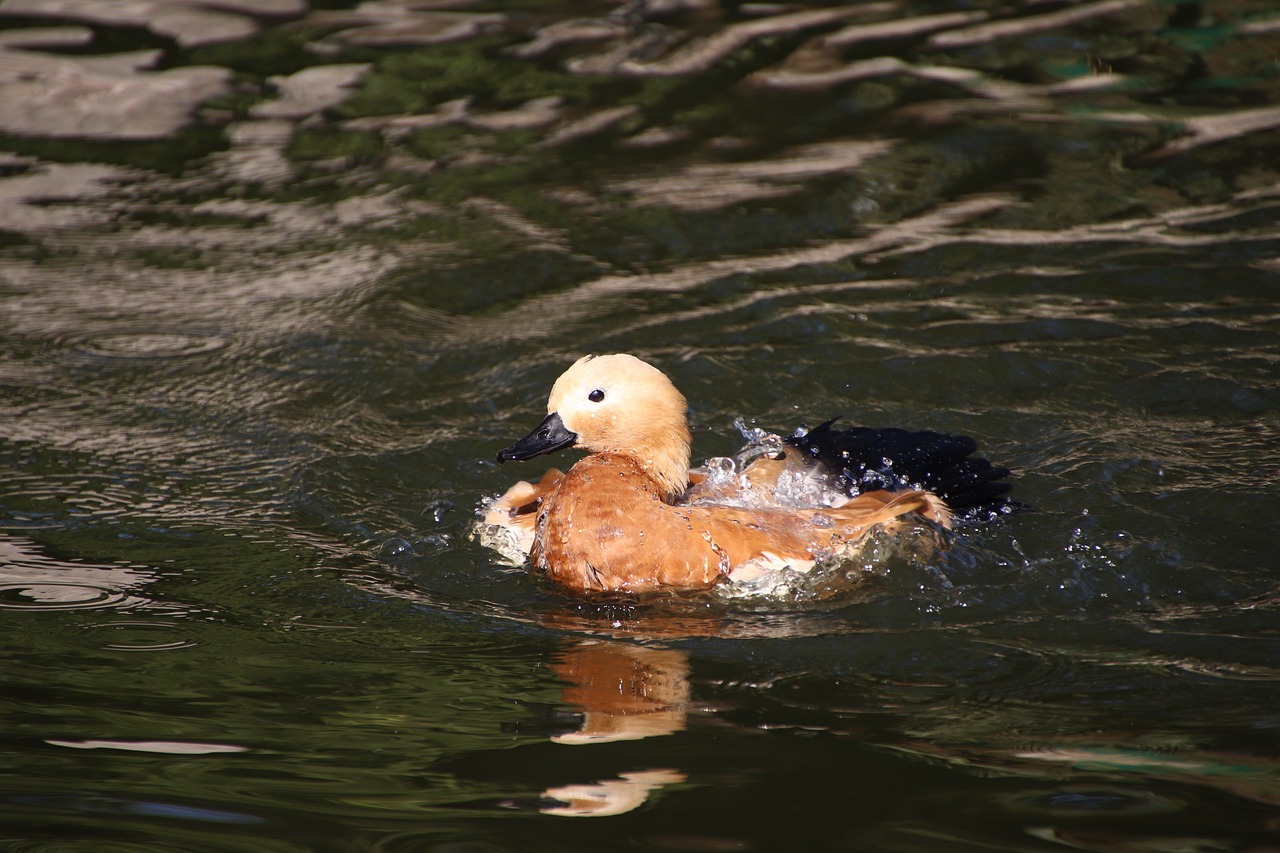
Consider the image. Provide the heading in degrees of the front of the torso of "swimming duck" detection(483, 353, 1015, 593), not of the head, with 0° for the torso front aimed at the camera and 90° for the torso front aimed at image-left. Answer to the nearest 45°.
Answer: approximately 45°
